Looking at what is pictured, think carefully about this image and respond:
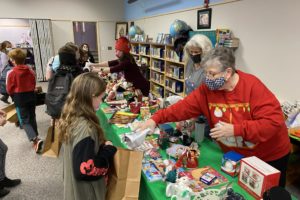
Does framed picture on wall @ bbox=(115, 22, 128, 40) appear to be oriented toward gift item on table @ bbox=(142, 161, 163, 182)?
yes

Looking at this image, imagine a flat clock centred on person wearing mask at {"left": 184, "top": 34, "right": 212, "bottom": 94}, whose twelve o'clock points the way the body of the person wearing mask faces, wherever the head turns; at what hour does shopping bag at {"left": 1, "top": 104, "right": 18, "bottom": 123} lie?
The shopping bag is roughly at 2 o'clock from the person wearing mask.

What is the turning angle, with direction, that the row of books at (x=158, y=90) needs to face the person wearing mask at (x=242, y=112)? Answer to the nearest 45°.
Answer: approximately 45° to its left

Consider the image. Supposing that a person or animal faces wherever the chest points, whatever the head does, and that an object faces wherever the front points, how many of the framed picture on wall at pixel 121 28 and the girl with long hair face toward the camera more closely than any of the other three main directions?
1

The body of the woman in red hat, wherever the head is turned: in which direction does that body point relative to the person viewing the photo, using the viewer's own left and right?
facing to the left of the viewer

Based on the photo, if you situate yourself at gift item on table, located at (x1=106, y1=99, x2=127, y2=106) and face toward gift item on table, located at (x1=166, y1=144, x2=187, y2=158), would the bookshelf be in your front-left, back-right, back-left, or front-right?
back-left

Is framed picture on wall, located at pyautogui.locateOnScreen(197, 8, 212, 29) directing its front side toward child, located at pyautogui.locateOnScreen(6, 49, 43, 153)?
yes

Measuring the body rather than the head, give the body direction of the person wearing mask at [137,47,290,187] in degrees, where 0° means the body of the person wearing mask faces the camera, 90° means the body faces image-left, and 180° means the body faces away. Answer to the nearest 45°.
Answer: approximately 45°
